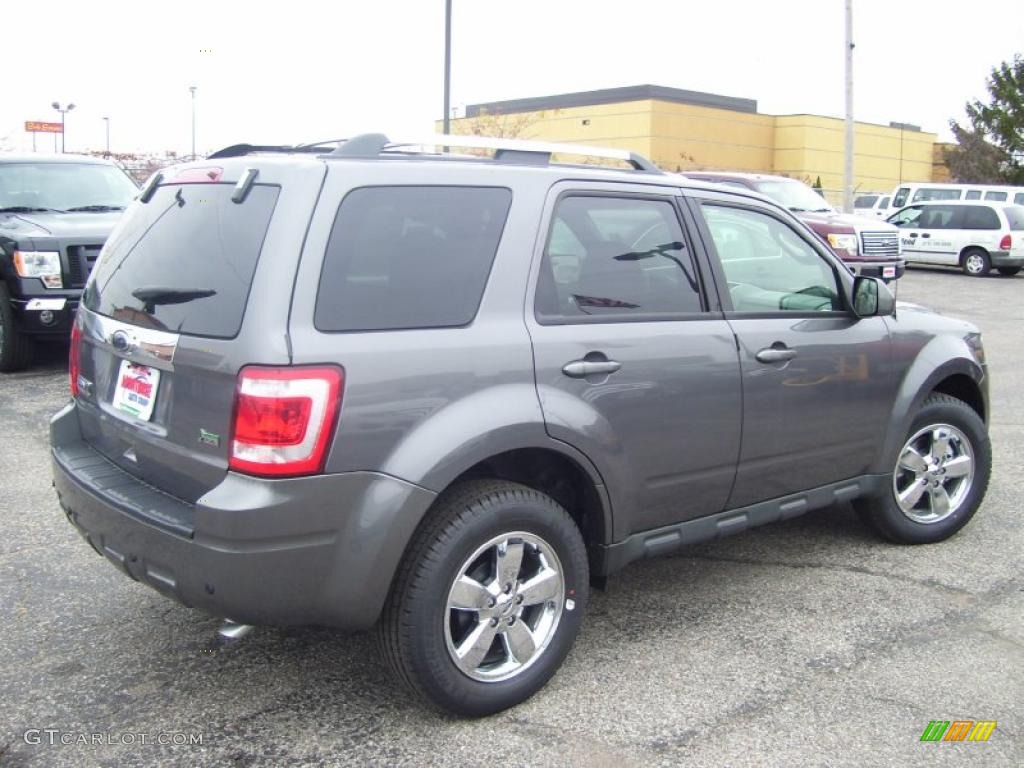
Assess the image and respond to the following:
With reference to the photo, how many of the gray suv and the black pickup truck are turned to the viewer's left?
0

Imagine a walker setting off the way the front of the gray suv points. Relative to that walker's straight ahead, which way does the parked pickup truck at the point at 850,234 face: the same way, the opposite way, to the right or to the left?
to the right

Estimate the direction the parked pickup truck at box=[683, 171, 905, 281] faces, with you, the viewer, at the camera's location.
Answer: facing the viewer and to the right of the viewer

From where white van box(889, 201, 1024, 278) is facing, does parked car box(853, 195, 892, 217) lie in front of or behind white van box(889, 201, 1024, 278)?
in front

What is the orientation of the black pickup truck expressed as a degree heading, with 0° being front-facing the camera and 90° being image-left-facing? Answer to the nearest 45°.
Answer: approximately 315°

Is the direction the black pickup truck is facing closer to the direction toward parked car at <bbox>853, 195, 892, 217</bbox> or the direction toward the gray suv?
the gray suv

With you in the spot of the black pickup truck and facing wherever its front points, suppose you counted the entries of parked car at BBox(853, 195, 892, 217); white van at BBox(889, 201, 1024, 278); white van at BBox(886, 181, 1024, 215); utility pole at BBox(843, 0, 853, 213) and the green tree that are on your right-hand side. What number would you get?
0

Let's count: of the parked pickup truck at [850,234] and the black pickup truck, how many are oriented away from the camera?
0

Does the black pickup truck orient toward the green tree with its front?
no

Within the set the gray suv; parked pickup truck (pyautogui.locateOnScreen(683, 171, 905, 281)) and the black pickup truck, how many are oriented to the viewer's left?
0

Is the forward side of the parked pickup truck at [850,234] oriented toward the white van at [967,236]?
no

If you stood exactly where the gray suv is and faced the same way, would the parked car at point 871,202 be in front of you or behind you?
in front
